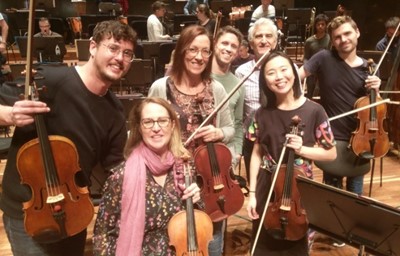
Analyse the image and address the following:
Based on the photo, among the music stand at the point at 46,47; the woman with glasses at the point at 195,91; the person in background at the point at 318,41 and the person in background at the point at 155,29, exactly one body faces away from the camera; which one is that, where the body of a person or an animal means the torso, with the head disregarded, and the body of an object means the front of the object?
the music stand

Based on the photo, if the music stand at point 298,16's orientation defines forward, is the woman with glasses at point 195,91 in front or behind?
behind

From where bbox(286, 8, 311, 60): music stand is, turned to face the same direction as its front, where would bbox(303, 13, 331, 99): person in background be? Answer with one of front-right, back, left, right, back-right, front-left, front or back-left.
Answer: back

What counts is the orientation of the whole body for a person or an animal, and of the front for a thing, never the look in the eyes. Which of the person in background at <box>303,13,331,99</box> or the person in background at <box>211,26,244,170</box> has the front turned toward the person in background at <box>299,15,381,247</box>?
the person in background at <box>303,13,331,99</box>

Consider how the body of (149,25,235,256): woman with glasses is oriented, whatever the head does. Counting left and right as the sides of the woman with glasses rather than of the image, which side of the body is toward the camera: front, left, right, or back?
front

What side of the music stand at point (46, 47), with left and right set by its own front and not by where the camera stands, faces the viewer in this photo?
back

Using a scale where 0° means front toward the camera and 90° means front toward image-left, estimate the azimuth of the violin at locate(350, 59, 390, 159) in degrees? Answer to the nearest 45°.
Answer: approximately 0°

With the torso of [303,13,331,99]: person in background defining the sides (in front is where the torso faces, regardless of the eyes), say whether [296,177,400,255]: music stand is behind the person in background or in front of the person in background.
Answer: in front

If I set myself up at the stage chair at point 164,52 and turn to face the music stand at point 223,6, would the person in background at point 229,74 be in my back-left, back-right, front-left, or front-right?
back-right
